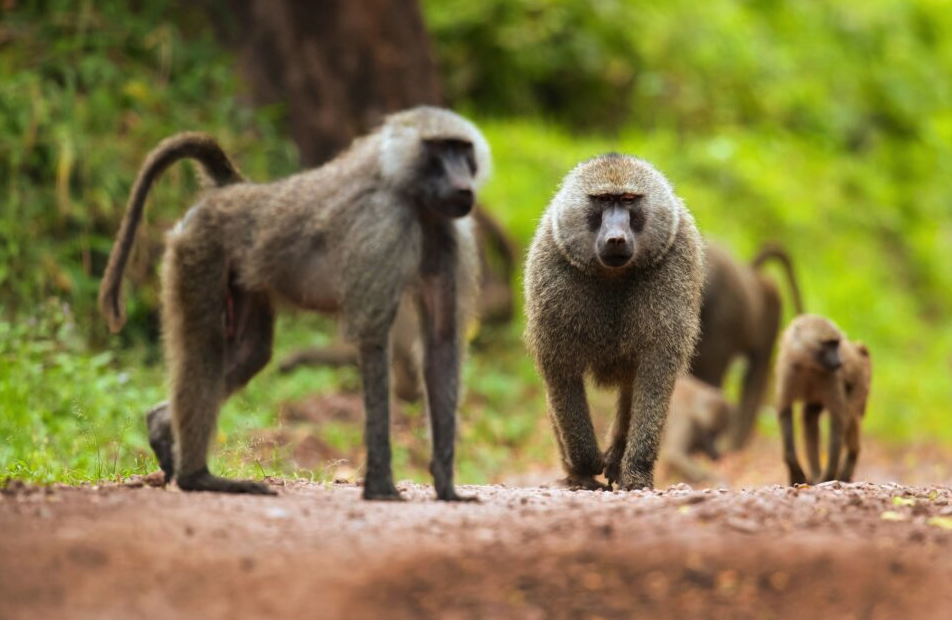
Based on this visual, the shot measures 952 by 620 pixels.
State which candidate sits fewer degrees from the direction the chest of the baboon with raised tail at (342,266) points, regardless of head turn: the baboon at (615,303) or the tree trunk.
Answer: the baboon

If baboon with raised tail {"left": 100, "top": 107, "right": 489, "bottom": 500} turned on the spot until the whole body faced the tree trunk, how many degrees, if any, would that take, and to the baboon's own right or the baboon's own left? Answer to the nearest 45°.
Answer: approximately 135° to the baboon's own left

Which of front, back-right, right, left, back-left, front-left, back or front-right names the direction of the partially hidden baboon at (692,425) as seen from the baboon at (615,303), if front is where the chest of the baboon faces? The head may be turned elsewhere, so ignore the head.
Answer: back

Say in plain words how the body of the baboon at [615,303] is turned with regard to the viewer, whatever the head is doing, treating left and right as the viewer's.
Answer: facing the viewer

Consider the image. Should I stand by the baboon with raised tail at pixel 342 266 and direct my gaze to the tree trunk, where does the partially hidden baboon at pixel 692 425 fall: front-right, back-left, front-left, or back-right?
front-right

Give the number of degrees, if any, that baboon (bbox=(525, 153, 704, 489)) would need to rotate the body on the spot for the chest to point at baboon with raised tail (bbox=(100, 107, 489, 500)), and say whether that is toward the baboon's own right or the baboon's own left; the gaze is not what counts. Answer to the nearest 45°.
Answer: approximately 45° to the baboon's own right

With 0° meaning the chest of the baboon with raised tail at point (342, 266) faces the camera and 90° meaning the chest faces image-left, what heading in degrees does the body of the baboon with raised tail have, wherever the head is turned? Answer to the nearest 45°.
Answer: approximately 315°

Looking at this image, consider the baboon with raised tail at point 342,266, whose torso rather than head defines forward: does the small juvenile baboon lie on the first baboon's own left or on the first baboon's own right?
on the first baboon's own left

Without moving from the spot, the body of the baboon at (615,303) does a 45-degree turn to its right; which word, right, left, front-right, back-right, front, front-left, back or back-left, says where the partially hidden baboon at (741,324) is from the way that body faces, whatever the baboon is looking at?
back-right
